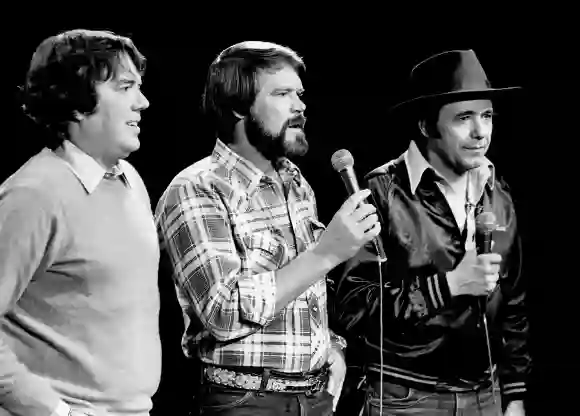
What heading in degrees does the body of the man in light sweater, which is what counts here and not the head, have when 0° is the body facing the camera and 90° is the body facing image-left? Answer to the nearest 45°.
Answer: approximately 315°

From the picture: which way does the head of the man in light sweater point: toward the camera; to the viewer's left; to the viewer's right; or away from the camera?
to the viewer's right

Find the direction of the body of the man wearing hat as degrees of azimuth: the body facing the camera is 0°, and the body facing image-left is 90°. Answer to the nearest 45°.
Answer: approximately 315°

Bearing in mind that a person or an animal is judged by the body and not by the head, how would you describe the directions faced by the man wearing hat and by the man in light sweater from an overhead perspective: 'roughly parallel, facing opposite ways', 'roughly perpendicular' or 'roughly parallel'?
roughly parallel

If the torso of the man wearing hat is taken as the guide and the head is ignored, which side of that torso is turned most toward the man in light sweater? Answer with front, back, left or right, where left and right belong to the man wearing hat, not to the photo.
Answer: right

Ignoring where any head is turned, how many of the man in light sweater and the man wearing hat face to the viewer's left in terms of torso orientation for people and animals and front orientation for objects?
0
